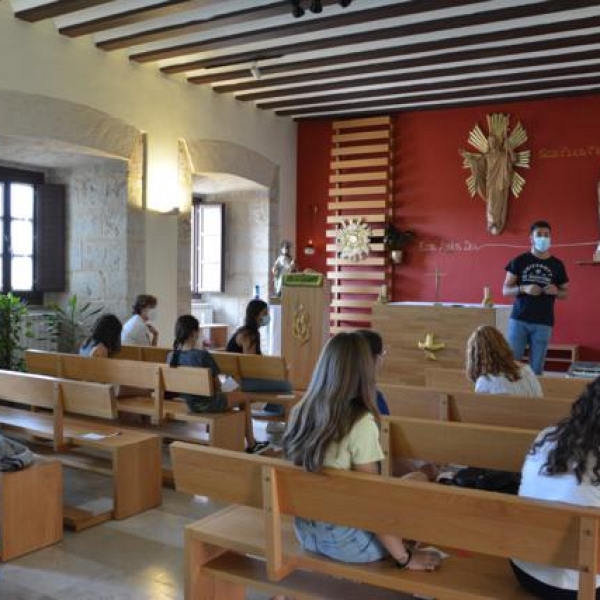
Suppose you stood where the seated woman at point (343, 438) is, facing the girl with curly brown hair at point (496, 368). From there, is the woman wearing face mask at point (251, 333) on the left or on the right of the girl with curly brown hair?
left

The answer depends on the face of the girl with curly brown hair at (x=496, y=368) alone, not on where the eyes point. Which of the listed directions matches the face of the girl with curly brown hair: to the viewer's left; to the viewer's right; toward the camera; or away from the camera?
away from the camera

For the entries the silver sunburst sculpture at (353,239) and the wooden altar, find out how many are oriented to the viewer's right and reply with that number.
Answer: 0

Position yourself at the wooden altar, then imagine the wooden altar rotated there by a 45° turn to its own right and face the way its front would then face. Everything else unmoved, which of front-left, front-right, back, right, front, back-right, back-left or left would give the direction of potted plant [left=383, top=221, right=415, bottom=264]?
back-right

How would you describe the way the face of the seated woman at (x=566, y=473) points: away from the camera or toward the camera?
away from the camera

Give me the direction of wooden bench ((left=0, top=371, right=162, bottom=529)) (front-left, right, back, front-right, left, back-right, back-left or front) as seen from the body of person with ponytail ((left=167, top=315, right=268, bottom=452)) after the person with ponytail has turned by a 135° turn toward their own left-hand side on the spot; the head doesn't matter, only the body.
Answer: front-left

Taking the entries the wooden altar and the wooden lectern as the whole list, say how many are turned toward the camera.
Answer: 2

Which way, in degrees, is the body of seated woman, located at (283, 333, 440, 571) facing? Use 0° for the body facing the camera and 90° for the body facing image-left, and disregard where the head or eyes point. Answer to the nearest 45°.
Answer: approximately 225°

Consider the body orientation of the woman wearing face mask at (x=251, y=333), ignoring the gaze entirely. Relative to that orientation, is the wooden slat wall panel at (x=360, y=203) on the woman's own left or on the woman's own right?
on the woman's own left

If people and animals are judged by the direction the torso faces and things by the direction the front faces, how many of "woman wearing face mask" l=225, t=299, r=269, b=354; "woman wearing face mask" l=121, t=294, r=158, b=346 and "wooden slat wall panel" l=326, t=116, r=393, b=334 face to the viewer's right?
2

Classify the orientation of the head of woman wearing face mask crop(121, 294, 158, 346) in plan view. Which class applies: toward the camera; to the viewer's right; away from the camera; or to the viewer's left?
to the viewer's right
